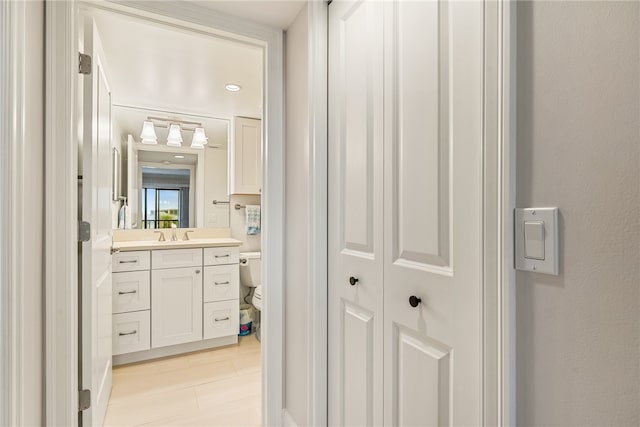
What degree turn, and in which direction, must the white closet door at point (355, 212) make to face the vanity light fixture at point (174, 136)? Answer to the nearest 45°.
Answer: approximately 90° to its right

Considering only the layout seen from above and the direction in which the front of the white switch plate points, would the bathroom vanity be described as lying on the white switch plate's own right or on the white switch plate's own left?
on the white switch plate's own right

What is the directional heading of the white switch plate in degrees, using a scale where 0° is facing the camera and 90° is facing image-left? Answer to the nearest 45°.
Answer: approximately 45°

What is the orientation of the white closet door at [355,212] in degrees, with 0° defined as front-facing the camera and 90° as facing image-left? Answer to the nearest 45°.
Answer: approximately 45°

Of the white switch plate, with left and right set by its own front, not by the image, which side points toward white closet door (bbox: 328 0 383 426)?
right

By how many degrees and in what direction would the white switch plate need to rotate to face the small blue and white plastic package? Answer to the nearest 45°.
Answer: approximately 90° to its right
